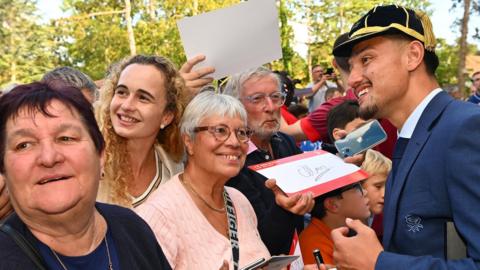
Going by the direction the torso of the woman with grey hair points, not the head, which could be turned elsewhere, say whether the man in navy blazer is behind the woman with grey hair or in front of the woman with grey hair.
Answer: in front

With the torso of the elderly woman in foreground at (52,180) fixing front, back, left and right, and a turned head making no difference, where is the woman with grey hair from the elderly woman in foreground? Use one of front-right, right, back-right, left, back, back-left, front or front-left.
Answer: back-left

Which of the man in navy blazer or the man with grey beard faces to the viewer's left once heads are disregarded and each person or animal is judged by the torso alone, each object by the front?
the man in navy blazer

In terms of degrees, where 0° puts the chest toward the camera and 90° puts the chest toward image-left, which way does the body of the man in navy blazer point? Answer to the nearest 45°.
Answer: approximately 90°

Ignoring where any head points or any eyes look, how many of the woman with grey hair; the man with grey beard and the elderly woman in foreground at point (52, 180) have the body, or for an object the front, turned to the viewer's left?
0

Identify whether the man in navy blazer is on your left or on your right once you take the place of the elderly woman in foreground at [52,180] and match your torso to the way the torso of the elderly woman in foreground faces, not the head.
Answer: on your left

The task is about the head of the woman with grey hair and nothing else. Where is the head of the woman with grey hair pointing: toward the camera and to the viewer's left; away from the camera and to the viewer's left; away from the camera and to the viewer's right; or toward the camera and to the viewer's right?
toward the camera and to the viewer's right

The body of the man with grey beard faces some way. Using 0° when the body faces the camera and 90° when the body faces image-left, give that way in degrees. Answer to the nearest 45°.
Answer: approximately 315°

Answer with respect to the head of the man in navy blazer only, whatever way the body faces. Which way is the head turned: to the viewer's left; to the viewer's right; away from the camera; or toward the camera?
to the viewer's left

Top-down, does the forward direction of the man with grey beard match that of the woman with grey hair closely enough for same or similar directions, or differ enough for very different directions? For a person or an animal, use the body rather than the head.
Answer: same or similar directions

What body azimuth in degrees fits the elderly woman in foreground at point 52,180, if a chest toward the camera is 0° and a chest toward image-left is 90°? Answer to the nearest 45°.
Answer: approximately 0°
